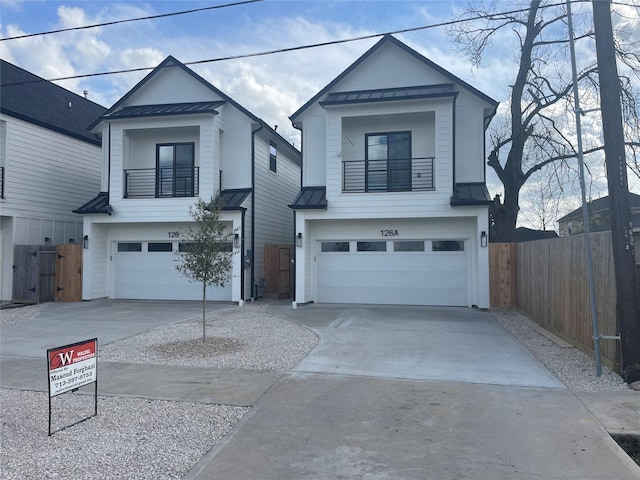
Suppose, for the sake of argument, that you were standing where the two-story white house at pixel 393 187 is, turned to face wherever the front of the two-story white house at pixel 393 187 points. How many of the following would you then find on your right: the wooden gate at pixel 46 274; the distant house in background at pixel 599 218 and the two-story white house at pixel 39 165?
2

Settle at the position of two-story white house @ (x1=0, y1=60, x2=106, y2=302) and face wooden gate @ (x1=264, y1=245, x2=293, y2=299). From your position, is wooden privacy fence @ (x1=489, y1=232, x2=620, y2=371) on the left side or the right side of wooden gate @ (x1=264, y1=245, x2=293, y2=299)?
right

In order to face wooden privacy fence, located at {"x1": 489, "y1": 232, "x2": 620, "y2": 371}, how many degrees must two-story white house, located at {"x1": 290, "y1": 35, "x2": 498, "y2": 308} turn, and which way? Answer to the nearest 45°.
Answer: approximately 45° to its left

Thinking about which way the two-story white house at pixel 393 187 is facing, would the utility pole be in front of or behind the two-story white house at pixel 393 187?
in front

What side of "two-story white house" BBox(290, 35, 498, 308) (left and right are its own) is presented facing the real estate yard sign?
front

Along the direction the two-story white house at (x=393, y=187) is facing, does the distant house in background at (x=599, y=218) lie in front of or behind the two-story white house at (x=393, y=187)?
behind

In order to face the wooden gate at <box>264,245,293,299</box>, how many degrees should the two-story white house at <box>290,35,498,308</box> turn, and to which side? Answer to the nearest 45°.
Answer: approximately 135° to its right

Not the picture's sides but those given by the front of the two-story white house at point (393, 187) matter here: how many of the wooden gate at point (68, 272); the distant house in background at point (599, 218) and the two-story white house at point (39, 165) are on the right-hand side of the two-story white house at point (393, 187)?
2

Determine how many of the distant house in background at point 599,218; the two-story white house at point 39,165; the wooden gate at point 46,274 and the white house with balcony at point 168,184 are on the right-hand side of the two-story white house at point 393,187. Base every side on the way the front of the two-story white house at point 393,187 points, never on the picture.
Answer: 3

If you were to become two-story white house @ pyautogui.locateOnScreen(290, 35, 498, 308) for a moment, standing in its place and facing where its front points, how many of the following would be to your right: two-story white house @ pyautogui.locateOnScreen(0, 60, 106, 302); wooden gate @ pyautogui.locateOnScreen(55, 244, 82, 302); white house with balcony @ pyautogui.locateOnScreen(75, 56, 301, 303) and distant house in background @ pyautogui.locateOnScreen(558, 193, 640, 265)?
3

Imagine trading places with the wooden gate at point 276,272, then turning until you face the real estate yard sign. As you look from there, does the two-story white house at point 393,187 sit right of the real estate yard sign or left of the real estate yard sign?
left

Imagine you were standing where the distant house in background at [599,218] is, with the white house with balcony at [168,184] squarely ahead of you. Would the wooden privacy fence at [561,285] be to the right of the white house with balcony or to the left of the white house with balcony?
left

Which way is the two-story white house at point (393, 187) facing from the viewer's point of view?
toward the camera

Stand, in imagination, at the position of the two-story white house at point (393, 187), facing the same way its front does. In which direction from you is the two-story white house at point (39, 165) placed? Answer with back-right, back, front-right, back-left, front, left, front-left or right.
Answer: right

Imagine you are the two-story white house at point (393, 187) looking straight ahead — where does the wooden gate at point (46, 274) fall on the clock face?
The wooden gate is roughly at 3 o'clock from the two-story white house.

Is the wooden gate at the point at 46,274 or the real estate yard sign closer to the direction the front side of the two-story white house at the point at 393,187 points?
the real estate yard sign
